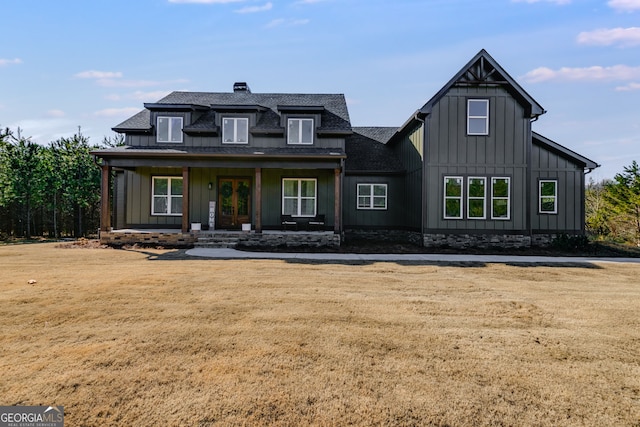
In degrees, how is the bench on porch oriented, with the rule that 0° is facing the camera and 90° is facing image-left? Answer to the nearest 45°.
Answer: approximately 0°

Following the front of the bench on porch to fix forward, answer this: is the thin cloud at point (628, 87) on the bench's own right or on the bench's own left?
on the bench's own left

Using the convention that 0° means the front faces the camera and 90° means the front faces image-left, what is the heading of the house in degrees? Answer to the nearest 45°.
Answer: approximately 0°

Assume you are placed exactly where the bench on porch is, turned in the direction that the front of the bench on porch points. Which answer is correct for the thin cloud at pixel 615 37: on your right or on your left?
on your left
